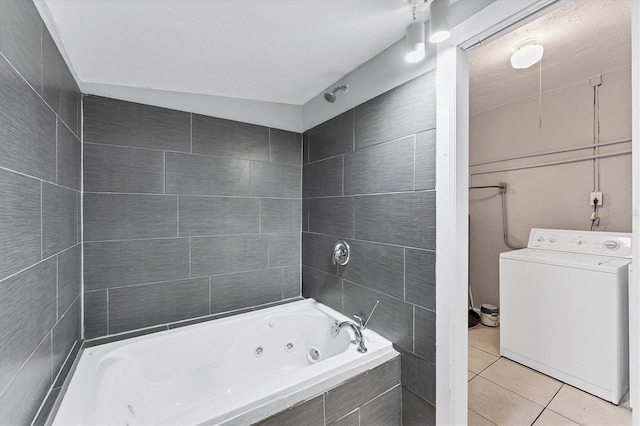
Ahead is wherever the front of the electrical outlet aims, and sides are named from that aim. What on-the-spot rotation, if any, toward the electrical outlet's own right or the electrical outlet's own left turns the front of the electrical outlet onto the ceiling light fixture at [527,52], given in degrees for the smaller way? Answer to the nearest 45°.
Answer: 0° — it already faces it

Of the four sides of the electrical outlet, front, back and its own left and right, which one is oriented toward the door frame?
front

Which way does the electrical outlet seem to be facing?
toward the camera
